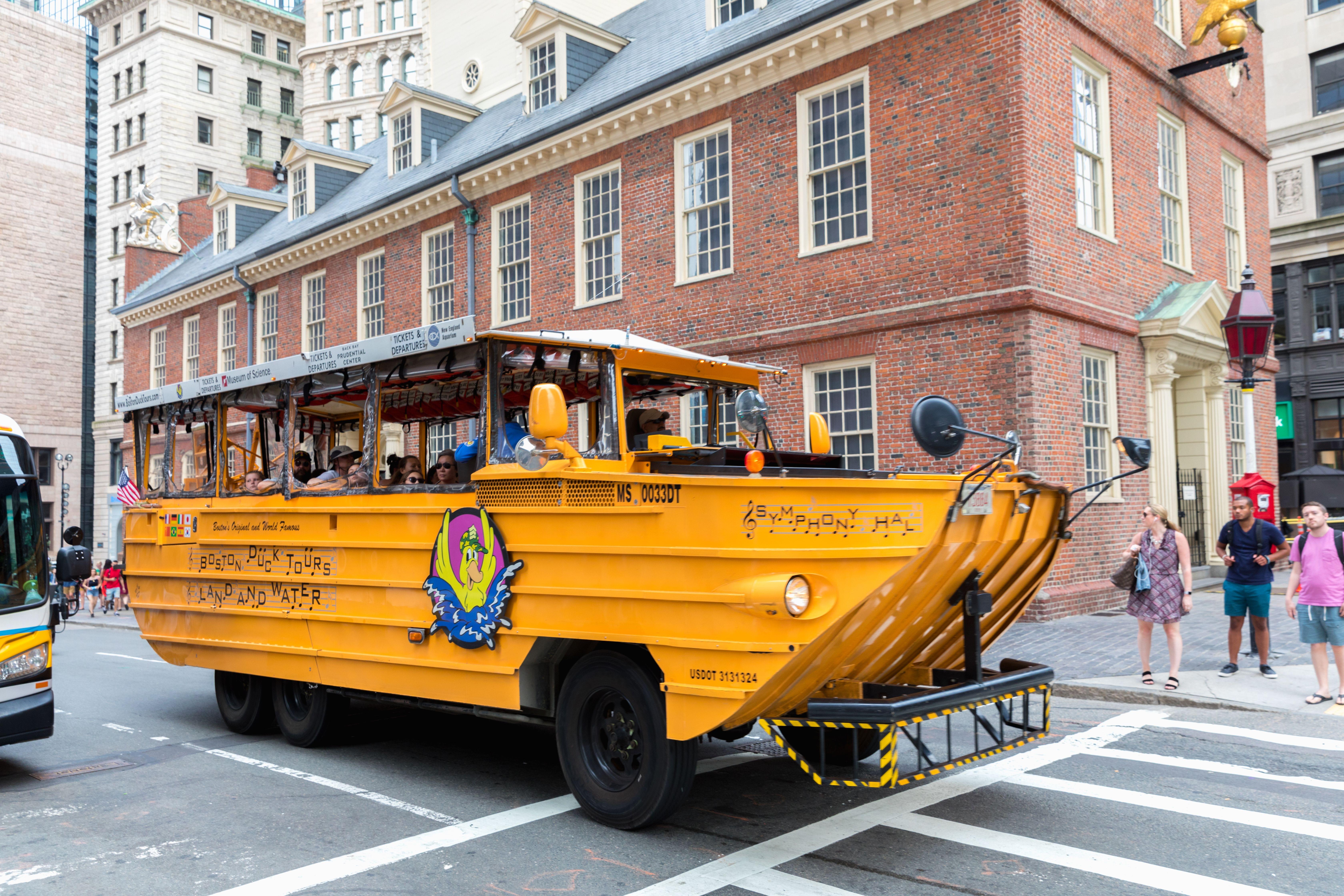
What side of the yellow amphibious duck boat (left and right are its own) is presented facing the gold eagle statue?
left

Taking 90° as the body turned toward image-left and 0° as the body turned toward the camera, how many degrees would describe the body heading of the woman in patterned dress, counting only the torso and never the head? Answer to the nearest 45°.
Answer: approximately 0°

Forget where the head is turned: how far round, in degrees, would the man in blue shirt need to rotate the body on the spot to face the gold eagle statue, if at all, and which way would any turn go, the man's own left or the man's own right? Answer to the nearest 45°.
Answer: approximately 180°

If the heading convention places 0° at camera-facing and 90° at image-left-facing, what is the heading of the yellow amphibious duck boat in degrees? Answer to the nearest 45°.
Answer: approximately 315°

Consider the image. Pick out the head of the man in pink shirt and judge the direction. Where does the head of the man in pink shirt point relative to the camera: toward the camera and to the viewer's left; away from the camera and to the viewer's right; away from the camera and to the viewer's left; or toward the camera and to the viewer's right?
toward the camera and to the viewer's left

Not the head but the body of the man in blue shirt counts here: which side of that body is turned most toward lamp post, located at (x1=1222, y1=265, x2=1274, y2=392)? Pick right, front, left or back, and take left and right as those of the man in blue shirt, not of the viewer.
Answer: back
